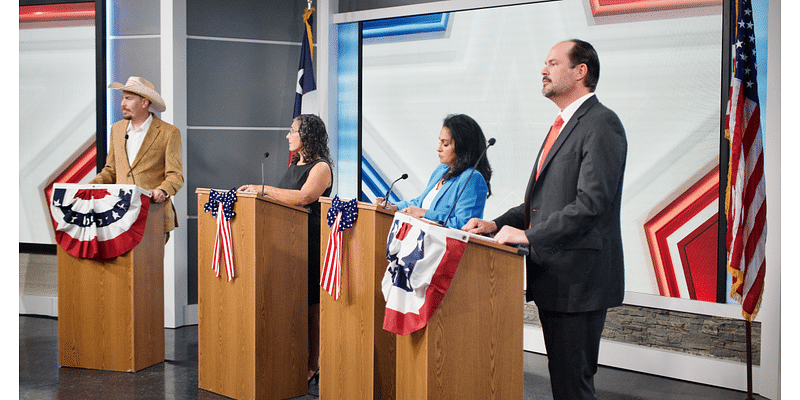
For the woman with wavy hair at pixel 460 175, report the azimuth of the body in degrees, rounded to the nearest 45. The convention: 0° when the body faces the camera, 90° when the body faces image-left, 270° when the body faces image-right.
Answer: approximately 45°

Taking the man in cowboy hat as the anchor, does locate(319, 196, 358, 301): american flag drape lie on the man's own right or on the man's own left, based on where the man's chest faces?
on the man's own left

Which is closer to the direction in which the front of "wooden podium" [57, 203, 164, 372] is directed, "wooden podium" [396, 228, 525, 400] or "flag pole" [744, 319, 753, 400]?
the wooden podium

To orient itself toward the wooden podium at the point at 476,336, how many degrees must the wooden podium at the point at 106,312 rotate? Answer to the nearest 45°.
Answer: approximately 90° to its left

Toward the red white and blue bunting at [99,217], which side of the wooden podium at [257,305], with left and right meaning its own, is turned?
right

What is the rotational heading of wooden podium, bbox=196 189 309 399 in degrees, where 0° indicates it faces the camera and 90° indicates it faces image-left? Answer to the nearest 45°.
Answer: approximately 45°

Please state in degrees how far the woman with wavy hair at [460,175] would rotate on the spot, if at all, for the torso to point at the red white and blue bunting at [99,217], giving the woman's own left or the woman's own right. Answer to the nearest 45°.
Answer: approximately 45° to the woman's own right

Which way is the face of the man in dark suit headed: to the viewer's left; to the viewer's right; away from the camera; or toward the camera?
to the viewer's left

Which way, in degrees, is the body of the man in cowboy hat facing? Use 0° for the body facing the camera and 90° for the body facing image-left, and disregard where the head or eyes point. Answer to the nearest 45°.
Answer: approximately 45°
